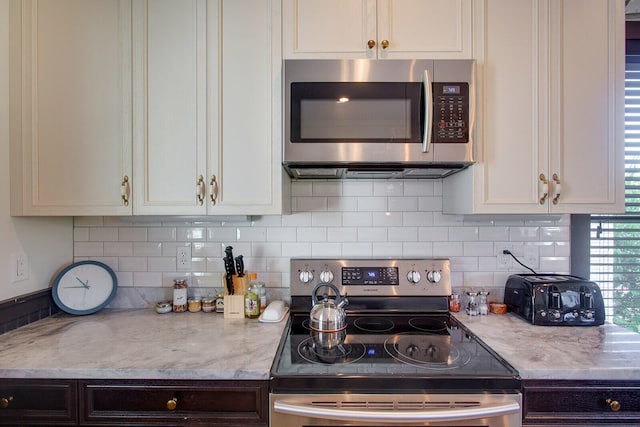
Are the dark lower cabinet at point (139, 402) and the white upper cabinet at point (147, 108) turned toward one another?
no

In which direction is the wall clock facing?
toward the camera

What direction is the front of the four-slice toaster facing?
toward the camera

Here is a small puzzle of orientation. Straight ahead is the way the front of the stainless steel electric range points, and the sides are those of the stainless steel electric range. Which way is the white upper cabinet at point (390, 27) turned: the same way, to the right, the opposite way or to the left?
the same way

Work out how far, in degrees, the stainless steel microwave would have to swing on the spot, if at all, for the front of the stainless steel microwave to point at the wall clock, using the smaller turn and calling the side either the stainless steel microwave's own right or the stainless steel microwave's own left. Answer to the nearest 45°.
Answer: approximately 90° to the stainless steel microwave's own right

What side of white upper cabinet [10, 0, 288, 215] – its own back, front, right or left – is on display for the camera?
front

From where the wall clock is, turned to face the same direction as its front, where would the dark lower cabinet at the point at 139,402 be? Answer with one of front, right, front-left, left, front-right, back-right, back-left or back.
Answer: front

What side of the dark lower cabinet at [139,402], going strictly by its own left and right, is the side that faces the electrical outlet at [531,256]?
left

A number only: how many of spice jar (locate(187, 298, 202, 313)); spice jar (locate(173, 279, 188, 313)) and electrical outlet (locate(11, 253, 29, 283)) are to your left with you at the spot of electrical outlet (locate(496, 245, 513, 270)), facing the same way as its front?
0

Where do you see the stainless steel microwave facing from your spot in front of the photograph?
facing the viewer

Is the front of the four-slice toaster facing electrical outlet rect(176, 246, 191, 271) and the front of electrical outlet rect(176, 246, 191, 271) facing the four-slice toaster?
no

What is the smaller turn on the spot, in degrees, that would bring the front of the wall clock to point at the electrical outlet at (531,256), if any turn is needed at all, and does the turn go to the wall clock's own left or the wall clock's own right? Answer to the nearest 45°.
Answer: approximately 45° to the wall clock's own left

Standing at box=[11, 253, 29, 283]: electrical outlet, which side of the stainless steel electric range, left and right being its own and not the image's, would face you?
right

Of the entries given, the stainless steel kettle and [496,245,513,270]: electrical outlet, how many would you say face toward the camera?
1
